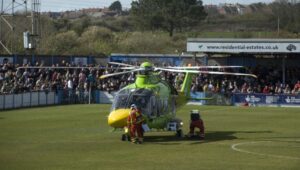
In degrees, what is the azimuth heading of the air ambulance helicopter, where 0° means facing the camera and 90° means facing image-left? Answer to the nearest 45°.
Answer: approximately 45°

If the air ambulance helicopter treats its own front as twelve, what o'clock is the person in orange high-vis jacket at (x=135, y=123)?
The person in orange high-vis jacket is roughly at 11 o'clock from the air ambulance helicopter.
